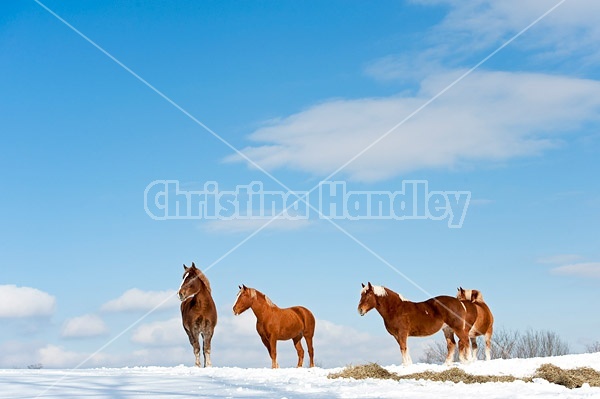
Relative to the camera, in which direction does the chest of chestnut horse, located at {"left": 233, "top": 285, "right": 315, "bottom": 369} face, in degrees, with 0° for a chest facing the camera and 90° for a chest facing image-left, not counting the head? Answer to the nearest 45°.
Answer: approximately 45°

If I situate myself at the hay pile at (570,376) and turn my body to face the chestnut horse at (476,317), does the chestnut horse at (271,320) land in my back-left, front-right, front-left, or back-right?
front-left

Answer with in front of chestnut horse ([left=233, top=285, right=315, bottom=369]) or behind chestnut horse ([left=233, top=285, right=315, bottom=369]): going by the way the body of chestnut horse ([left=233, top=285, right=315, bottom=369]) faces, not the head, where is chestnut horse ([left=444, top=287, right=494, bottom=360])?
behind

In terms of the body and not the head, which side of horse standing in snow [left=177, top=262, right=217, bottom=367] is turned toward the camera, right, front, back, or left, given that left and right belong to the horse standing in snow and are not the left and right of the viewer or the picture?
front

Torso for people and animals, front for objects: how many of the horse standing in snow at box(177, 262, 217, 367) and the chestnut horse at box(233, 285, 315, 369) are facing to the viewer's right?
0

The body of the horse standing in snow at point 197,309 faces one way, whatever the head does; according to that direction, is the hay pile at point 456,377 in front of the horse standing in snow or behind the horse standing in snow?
in front

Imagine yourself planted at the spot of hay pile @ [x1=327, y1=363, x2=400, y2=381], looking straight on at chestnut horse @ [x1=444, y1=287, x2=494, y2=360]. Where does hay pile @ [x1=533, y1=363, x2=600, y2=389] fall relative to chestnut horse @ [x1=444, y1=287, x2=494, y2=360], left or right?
right

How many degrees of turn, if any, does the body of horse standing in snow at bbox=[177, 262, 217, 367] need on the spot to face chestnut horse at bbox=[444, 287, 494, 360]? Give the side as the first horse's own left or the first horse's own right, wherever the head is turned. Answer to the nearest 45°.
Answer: approximately 90° to the first horse's own left

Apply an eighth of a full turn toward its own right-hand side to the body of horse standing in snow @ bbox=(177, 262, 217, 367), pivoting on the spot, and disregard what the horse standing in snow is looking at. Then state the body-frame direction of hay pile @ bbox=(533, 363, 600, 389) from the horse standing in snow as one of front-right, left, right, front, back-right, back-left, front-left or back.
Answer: left

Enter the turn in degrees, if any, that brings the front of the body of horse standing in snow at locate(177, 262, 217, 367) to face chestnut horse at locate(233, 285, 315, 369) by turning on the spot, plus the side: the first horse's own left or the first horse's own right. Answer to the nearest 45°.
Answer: approximately 90° to the first horse's own left
